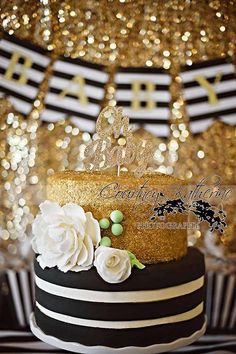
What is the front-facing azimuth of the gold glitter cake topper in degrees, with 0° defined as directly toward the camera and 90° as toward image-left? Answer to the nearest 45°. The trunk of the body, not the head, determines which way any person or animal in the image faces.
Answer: approximately 0°
